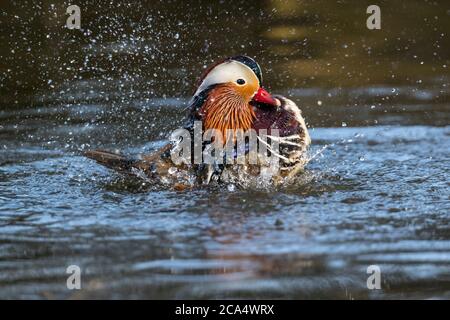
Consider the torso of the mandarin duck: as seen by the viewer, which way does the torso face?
to the viewer's right
